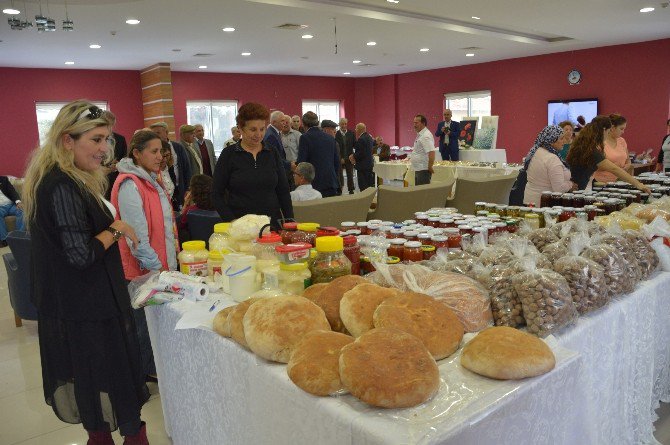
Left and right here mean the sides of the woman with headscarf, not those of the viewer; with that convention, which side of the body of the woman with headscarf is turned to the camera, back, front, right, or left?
right

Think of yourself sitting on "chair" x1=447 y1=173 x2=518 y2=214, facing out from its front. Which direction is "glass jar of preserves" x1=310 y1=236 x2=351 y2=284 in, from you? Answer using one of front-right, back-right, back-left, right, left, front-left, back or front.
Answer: back

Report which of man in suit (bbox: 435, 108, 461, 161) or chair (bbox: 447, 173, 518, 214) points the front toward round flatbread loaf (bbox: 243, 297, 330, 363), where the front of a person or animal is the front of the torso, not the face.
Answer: the man in suit

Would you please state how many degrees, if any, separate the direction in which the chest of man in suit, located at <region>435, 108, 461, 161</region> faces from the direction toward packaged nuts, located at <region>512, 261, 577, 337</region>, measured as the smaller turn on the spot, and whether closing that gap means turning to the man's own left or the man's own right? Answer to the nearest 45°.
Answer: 0° — they already face it

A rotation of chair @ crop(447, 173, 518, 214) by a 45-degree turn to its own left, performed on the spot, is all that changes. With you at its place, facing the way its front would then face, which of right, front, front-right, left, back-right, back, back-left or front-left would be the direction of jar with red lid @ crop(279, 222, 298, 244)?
back-left

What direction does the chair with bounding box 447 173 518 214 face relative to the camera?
away from the camera

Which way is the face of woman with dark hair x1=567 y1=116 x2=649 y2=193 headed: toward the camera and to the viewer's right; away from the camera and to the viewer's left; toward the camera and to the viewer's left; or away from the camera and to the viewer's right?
away from the camera and to the viewer's right

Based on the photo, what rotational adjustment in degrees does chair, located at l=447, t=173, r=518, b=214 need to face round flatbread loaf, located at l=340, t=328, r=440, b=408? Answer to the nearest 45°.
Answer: approximately 180°

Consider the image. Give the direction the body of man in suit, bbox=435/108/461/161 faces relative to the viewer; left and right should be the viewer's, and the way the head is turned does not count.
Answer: facing the viewer

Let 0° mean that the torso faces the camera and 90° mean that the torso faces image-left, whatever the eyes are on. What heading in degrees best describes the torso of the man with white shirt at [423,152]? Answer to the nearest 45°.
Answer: approximately 90°

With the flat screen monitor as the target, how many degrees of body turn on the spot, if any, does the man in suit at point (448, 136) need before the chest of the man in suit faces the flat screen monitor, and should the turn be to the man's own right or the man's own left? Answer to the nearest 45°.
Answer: approximately 135° to the man's own left

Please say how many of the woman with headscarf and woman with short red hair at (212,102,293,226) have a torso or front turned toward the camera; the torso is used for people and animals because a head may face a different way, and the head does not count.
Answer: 1

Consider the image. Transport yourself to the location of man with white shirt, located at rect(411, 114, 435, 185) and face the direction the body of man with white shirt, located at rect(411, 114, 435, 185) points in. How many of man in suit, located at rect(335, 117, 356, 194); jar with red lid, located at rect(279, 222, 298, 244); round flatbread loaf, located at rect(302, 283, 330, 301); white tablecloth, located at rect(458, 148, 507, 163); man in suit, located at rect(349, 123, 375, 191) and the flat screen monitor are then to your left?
2

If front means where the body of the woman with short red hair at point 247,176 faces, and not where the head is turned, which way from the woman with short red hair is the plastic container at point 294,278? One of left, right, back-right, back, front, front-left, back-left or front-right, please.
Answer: front

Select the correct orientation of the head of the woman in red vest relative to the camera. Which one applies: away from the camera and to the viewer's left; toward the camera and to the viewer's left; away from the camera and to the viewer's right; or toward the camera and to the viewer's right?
toward the camera and to the viewer's right
